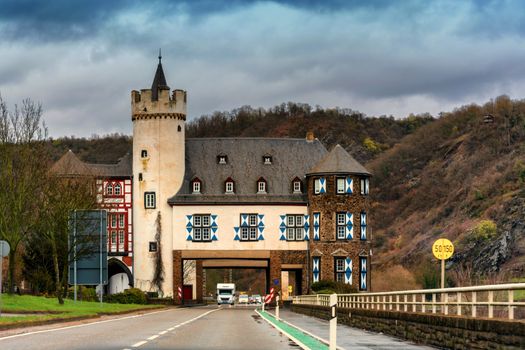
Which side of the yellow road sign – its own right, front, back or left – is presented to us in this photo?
front

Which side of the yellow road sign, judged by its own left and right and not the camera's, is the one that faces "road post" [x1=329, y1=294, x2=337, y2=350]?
front

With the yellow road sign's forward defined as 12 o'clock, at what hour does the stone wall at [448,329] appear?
The stone wall is roughly at 12 o'clock from the yellow road sign.

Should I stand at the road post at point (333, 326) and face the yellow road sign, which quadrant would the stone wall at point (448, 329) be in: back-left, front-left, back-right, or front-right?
front-right
